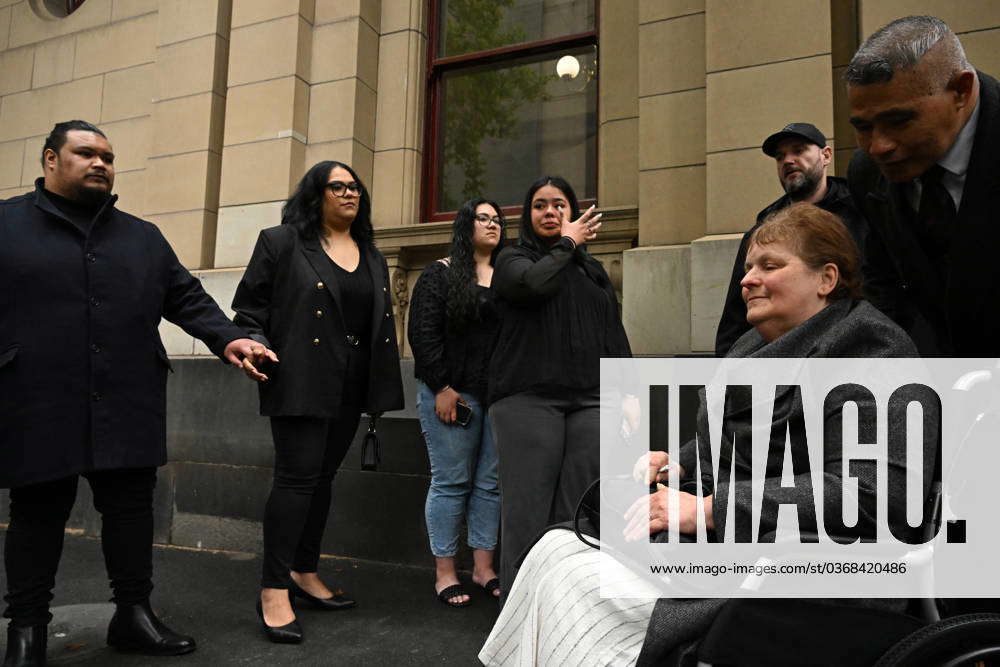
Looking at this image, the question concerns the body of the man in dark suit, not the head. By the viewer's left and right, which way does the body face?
facing the viewer and to the left of the viewer

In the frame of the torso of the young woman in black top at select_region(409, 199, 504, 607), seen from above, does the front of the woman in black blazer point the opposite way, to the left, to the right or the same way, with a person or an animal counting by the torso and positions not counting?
the same way

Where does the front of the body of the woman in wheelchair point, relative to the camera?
to the viewer's left

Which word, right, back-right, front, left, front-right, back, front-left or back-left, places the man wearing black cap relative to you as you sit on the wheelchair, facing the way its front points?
right

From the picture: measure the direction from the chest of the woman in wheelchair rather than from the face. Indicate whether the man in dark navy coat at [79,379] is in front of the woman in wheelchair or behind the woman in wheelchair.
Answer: in front

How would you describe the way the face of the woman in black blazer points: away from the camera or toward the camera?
toward the camera

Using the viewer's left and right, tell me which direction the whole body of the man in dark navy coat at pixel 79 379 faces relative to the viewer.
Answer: facing the viewer and to the right of the viewer

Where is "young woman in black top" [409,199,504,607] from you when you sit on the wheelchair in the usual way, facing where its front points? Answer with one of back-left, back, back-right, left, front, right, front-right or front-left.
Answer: front-right

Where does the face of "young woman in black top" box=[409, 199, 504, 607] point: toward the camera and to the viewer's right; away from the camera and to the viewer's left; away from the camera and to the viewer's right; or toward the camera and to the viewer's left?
toward the camera and to the viewer's right

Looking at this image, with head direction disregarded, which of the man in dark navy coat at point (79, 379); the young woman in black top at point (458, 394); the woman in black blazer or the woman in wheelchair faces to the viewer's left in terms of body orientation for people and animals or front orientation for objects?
the woman in wheelchair

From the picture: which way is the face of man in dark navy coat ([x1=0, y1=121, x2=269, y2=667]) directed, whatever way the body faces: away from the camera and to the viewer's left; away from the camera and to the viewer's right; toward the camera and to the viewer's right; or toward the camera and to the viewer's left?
toward the camera and to the viewer's right
